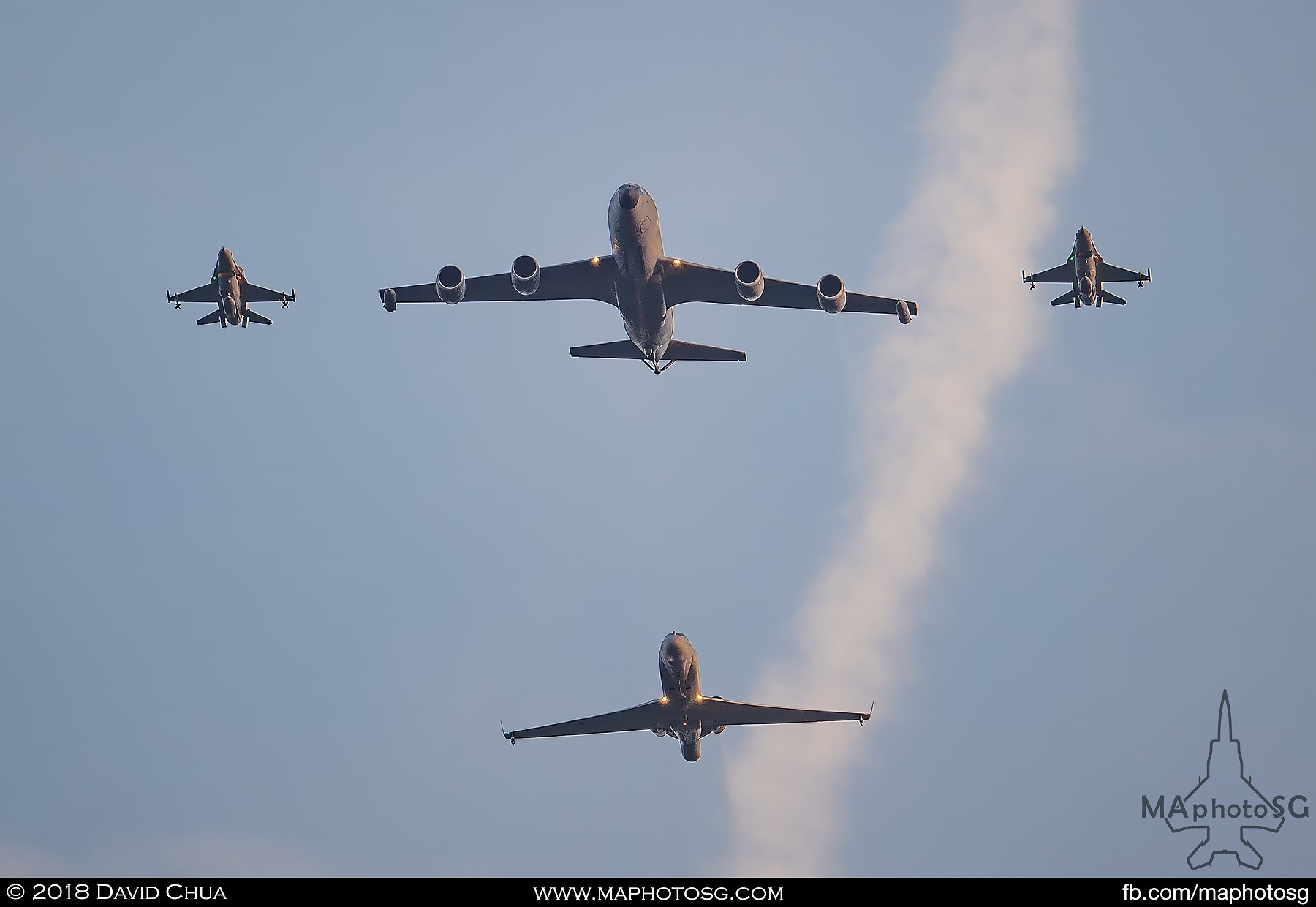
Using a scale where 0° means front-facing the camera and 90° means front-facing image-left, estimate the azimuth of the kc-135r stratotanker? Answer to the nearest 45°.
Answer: approximately 0°

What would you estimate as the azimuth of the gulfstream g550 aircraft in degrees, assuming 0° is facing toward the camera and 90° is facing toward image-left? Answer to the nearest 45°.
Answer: approximately 0°
